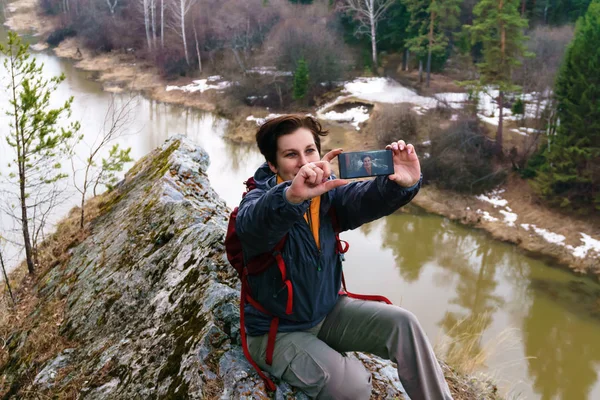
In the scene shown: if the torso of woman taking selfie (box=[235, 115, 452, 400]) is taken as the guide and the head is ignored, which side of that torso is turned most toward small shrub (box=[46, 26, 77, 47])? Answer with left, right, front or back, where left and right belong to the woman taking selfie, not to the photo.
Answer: back

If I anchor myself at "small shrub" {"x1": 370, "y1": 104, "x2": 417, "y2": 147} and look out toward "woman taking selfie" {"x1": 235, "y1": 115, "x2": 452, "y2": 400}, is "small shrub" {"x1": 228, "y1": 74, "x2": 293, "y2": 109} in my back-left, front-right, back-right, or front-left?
back-right

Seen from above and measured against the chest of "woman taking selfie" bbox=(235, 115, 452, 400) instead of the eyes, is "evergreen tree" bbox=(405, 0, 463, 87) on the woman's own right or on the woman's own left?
on the woman's own left

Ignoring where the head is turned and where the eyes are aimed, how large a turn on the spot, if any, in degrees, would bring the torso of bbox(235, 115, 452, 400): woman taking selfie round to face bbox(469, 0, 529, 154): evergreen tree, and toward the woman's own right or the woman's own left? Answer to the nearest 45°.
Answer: approximately 135° to the woman's own left

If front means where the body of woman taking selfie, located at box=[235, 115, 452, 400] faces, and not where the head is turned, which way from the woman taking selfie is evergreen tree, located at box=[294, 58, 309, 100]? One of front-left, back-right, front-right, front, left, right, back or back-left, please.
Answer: back-left

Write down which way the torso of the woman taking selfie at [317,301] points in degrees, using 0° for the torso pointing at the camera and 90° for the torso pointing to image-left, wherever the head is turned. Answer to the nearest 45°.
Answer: approximately 315°

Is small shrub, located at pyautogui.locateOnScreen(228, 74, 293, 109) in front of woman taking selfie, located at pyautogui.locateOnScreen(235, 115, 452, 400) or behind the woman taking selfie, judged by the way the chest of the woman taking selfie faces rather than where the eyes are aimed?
behind
